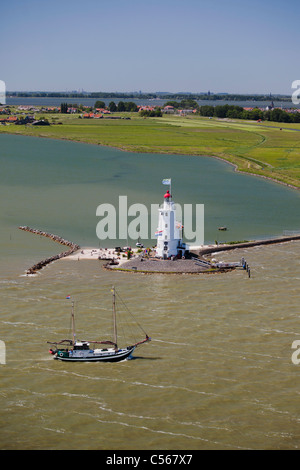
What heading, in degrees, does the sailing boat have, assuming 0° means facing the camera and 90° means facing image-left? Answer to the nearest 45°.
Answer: approximately 270°
